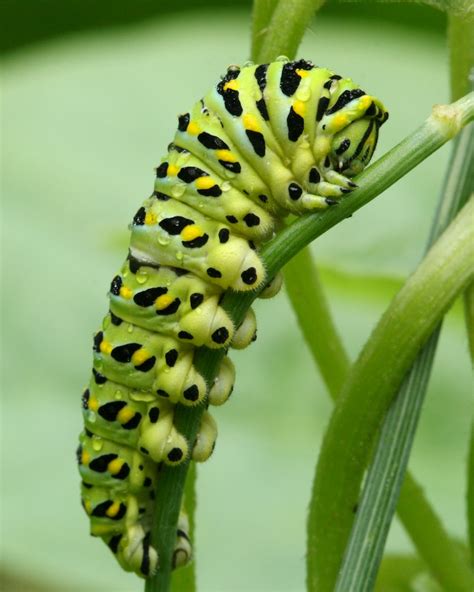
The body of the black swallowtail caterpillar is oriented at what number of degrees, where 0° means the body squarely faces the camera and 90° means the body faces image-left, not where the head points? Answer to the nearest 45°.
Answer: approximately 270°
